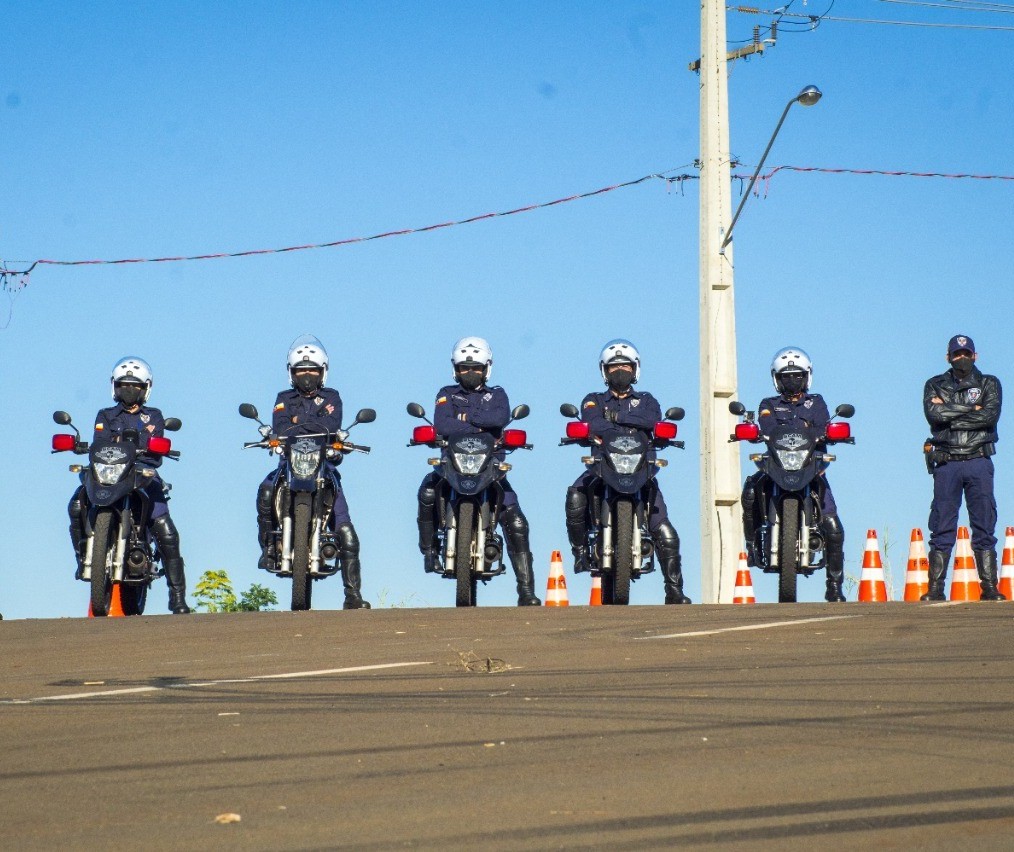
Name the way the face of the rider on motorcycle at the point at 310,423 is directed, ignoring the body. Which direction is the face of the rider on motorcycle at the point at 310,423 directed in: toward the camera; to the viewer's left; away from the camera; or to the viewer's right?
toward the camera

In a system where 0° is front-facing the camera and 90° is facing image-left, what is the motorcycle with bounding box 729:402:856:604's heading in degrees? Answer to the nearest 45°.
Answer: approximately 0°

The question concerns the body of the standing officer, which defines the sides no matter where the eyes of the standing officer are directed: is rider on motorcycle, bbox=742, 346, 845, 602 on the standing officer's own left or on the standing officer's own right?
on the standing officer's own right

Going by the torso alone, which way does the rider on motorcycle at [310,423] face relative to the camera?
toward the camera

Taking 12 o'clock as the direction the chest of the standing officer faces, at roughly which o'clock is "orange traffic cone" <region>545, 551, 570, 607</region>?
The orange traffic cone is roughly at 4 o'clock from the standing officer.

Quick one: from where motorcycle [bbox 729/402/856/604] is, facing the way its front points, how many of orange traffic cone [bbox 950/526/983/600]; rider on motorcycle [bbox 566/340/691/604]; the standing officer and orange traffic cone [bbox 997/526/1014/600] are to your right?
1

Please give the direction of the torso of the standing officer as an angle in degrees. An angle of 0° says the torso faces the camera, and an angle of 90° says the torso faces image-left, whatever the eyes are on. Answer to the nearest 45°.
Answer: approximately 0°

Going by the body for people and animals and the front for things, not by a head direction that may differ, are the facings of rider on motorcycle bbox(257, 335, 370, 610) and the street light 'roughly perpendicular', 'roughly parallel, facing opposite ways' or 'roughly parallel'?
roughly perpendicular

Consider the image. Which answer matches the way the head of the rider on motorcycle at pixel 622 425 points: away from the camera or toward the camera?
toward the camera

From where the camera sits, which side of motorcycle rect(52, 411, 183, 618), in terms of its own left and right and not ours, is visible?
front

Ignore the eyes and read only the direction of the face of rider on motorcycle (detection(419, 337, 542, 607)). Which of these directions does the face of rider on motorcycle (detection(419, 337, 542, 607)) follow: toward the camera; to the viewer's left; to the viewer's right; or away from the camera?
toward the camera

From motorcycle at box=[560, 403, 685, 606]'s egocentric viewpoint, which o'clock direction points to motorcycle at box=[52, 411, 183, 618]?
motorcycle at box=[52, 411, 183, 618] is roughly at 3 o'clock from motorcycle at box=[560, 403, 685, 606].

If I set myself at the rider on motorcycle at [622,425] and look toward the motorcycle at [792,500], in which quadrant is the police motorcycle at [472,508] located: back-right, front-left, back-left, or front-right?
back-right

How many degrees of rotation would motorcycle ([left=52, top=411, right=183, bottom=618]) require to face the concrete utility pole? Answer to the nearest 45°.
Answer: approximately 135° to its left

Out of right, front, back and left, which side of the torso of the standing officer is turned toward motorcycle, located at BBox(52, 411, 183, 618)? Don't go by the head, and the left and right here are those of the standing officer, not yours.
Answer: right

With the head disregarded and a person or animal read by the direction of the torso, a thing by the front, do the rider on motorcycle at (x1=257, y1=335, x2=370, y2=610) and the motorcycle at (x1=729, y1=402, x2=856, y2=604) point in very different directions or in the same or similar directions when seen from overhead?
same or similar directions

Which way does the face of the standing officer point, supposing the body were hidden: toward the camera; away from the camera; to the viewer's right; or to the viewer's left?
toward the camera
